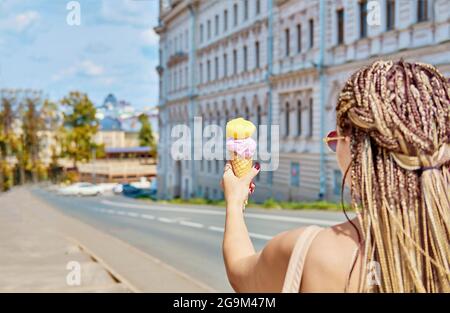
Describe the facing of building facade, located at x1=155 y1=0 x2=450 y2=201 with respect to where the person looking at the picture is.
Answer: facing the viewer and to the left of the viewer

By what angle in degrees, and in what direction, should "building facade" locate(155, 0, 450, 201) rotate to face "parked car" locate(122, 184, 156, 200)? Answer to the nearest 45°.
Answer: approximately 45° to its right

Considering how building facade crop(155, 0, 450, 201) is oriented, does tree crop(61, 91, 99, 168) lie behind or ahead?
ahead
